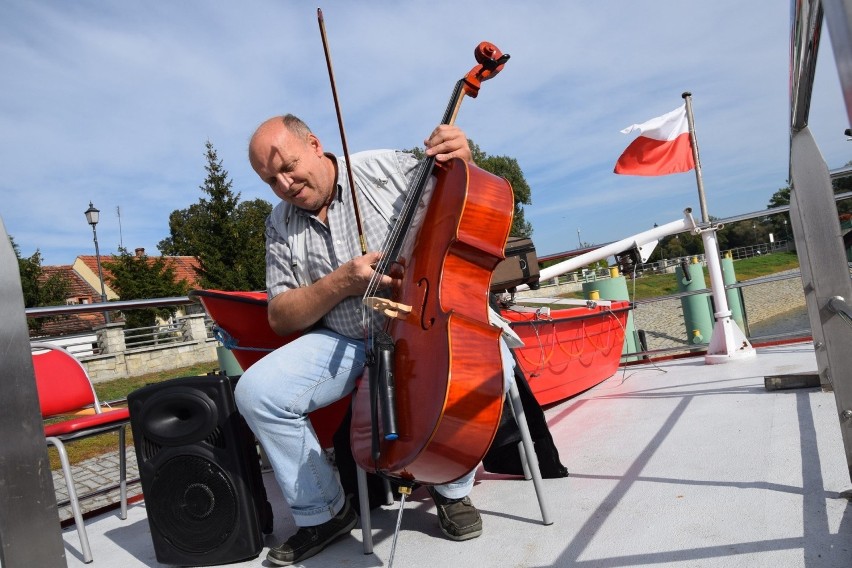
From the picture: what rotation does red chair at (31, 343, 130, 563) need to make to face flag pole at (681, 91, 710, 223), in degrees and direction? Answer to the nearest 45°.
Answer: approximately 45° to its left

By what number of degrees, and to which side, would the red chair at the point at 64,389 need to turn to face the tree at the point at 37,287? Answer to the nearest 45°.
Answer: approximately 135° to its left

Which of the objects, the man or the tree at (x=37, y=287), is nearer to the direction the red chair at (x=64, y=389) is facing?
the man

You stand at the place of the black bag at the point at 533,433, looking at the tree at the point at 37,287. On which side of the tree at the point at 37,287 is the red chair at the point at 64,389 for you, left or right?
left

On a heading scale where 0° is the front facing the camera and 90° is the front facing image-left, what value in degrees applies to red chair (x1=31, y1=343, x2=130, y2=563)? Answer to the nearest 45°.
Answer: approximately 315°

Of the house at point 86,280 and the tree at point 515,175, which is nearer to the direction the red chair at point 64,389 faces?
the tree

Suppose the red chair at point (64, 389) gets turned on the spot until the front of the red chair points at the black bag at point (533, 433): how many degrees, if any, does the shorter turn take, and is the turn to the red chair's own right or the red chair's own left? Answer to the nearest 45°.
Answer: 0° — it already faces it

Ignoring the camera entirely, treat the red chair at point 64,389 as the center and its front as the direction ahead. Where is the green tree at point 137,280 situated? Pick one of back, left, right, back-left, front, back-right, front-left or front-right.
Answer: back-left

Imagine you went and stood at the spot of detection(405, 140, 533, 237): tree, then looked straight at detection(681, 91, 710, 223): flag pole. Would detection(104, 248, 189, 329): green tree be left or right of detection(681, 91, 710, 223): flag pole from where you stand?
right

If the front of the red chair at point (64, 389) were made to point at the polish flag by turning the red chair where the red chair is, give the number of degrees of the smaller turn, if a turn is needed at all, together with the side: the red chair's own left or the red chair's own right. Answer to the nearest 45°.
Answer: approximately 45° to the red chair's own left
